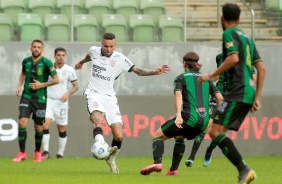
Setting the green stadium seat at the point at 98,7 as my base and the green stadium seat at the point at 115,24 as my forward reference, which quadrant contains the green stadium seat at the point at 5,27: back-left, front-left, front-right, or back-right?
back-right

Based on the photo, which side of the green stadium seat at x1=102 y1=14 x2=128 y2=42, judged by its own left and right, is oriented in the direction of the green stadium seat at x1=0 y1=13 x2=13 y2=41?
right

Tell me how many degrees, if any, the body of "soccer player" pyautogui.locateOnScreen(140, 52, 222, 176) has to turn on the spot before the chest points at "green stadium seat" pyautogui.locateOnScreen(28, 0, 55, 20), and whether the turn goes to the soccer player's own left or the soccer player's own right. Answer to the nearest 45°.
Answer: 0° — they already face it

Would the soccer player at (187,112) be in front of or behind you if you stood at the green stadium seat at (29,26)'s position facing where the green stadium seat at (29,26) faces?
in front

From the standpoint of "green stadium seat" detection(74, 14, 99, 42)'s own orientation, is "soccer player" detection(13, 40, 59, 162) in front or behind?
in front

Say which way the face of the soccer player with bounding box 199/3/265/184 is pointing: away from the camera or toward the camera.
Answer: away from the camera

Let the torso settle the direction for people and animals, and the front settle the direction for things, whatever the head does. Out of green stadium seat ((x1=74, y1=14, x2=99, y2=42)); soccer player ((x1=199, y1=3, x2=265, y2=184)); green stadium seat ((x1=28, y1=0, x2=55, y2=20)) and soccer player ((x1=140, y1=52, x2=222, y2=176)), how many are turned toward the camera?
2

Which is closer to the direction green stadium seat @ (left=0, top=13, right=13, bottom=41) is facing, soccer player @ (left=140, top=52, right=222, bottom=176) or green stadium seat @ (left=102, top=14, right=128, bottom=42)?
the soccer player

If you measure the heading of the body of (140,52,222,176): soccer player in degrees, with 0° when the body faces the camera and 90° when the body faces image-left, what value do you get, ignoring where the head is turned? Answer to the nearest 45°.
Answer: approximately 135°
